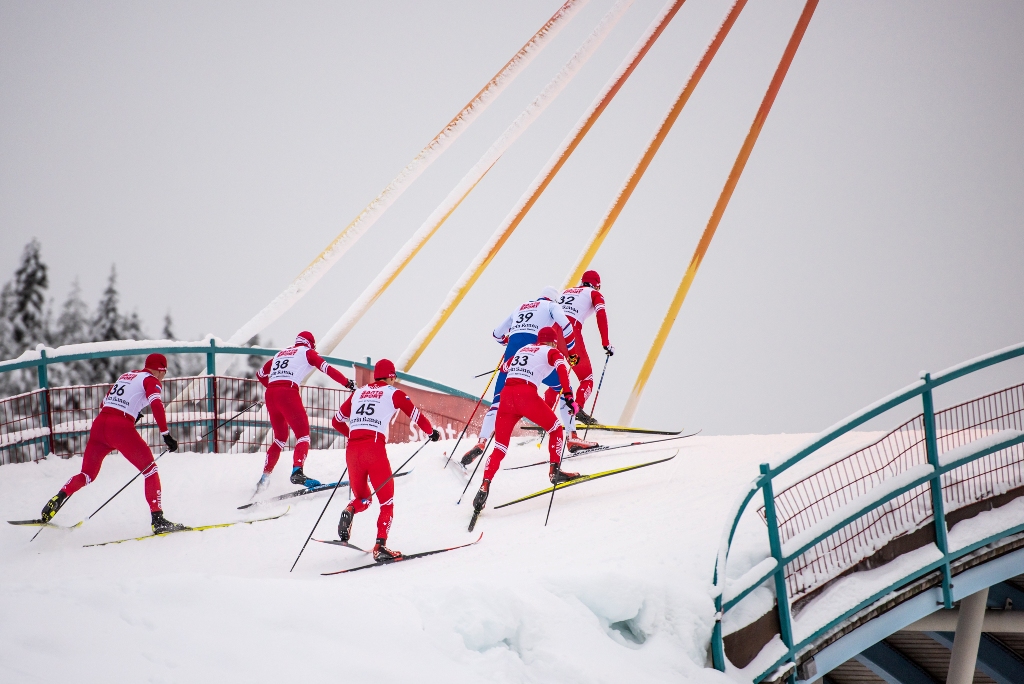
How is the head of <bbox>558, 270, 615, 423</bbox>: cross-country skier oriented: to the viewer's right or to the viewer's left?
to the viewer's right

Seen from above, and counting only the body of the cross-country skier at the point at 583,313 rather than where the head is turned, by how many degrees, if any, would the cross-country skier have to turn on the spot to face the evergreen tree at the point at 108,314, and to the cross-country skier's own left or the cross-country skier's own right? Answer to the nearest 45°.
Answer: approximately 90° to the cross-country skier's own left

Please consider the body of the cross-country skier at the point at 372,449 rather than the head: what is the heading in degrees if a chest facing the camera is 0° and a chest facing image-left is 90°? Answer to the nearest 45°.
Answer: approximately 225°

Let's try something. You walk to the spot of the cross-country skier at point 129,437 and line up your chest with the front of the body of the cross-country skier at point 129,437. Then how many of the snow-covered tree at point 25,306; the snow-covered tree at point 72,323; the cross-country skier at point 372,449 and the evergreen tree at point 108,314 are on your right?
1

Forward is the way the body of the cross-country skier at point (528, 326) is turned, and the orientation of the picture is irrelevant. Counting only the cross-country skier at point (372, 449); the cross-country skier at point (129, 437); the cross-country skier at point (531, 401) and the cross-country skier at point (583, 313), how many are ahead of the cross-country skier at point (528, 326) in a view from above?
1

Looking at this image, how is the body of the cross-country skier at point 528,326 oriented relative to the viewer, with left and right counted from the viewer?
facing away from the viewer and to the right of the viewer

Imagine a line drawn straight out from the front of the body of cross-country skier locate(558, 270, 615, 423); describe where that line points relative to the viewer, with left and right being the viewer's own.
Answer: facing away from the viewer and to the right of the viewer

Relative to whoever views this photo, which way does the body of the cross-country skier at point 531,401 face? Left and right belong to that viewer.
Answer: facing away from the viewer and to the right of the viewer

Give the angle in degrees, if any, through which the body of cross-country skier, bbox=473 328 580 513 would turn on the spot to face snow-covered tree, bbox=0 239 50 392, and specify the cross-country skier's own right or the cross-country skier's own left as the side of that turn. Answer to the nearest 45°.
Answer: approximately 90° to the cross-country skier's own left

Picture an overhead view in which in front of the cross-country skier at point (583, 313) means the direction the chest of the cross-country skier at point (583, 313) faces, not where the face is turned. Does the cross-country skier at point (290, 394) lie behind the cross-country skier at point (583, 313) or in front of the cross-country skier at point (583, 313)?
behind

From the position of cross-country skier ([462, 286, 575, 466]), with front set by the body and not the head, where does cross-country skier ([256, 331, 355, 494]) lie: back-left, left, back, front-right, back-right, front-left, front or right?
back-left

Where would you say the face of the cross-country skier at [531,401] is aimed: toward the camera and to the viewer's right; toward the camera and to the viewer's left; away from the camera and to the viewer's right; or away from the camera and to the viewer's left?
away from the camera and to the viewer's right
